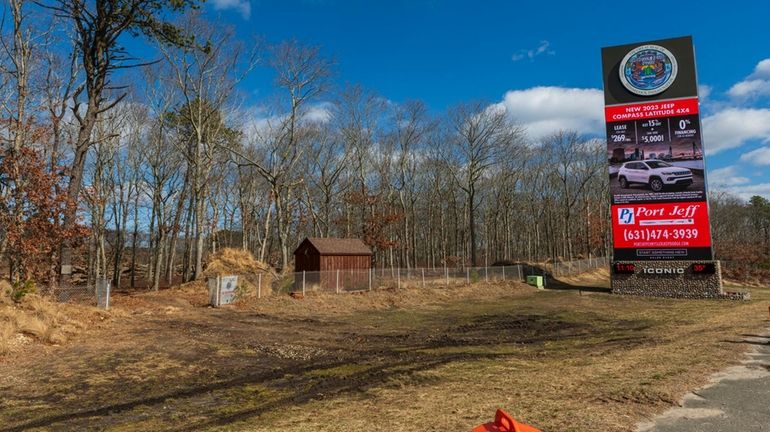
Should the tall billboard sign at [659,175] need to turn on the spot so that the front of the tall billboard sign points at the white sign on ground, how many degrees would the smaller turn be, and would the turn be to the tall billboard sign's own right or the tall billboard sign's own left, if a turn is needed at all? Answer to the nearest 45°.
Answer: approximately 45° to the tall billboard sign's own right

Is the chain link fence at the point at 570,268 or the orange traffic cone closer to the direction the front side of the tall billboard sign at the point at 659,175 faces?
the orange traffic cone

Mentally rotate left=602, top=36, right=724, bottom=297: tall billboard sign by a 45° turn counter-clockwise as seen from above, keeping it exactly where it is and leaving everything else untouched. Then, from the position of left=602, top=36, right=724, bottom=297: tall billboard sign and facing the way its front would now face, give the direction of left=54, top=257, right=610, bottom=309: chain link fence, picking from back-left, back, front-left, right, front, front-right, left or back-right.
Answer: right

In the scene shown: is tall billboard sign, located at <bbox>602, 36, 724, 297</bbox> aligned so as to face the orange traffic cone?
yes

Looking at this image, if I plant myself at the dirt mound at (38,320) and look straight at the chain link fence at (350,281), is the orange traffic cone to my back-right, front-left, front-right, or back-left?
back-right

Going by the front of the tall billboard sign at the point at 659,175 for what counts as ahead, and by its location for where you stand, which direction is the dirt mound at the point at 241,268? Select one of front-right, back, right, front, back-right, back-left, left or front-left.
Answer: front-right

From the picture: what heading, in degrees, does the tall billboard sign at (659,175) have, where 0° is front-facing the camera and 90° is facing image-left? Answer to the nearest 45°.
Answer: approximately 0°

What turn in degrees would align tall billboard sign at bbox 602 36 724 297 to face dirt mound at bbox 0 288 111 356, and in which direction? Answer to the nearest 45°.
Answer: approximately 45° to its right

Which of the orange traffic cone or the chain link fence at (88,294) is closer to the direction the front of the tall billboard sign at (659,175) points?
the orange traffic cone
